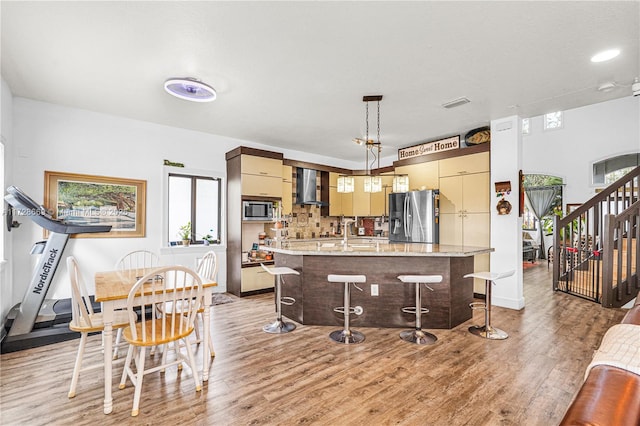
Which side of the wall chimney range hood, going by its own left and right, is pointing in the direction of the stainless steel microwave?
right

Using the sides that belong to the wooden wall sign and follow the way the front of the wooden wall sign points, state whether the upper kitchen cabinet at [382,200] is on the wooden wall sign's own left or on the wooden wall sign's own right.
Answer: on the wooden wall sign's own right

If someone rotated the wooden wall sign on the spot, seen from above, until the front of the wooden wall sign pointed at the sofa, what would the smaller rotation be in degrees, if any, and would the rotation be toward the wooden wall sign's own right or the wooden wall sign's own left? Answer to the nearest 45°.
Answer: approximately 45° to the wooden wall sign's own left

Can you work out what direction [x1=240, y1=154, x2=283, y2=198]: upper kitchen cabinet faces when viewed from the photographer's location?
facing the viewer and to the right of the viewer

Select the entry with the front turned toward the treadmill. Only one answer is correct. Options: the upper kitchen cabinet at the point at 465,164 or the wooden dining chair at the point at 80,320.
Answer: the upper kitchen cabinet

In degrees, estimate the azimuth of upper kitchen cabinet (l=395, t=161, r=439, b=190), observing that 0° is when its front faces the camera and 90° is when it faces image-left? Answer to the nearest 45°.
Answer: approximately 45°

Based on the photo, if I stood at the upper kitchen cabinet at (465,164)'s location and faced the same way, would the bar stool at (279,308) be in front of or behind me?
in front

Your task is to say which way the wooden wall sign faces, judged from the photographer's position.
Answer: facing the viewer and to the left of the viewer

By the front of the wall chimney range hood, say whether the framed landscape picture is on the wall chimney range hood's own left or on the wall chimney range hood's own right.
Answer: on the wall chimney range hood's own right

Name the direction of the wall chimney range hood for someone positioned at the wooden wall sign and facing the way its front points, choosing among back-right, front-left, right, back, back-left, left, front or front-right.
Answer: front-right

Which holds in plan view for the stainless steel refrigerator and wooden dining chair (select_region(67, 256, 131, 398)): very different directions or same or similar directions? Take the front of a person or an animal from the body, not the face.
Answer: very different directions

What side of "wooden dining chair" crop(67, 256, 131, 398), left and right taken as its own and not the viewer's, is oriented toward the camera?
right

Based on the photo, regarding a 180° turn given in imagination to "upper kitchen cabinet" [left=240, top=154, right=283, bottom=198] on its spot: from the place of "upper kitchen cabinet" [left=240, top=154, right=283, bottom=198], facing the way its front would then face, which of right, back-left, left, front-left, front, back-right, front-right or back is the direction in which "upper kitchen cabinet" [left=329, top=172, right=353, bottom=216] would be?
right

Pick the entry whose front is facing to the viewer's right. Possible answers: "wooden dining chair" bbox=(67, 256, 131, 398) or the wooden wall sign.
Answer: the wooden dining chair

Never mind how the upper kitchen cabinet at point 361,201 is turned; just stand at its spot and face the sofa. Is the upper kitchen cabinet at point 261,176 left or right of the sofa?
right

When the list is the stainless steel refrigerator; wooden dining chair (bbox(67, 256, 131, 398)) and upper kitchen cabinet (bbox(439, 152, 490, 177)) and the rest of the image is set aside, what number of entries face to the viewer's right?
1

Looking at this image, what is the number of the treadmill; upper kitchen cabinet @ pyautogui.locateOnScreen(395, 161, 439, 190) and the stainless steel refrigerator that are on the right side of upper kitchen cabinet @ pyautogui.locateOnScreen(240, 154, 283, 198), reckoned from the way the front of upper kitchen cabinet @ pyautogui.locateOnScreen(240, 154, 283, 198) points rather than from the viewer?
1
